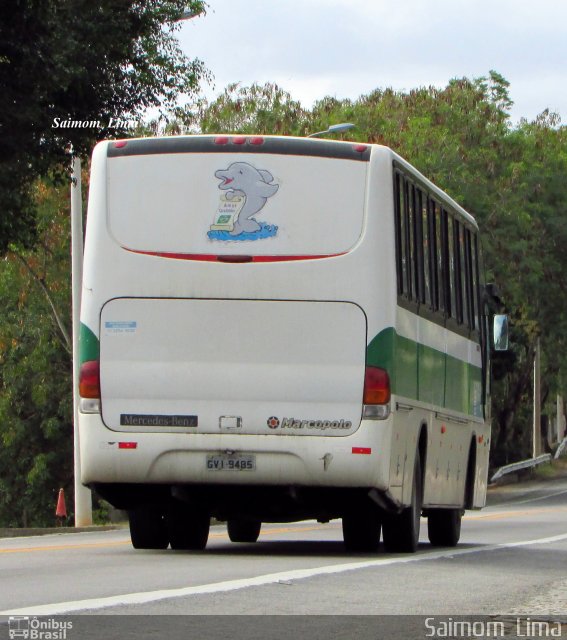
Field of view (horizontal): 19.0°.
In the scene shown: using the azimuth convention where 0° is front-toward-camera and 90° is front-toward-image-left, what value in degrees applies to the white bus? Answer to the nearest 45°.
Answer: approximately 180°

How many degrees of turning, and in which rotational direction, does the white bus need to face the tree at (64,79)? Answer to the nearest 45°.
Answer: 0° — it already faces it
